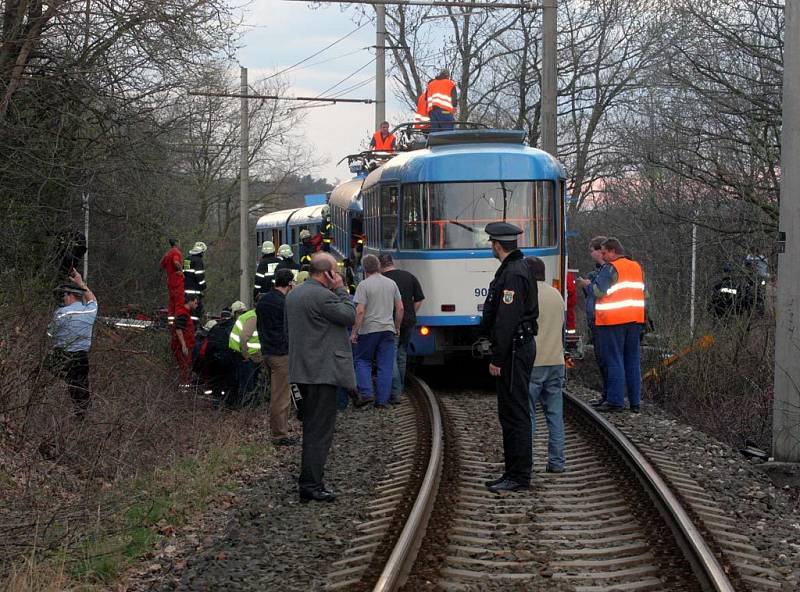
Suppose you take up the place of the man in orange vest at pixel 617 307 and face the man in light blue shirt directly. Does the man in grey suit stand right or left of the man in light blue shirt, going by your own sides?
left

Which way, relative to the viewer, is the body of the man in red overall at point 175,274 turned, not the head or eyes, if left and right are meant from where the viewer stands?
facing to the right of the viewer

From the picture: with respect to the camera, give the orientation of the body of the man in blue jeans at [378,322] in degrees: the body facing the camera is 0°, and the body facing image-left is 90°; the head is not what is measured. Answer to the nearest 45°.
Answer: approximately 180°

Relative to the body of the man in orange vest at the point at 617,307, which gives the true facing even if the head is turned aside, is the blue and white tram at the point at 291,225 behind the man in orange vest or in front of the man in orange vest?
in front

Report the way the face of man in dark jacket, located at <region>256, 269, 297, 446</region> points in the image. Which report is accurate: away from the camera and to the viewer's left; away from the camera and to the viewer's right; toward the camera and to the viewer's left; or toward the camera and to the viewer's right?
away from the camera and to the viewer's right

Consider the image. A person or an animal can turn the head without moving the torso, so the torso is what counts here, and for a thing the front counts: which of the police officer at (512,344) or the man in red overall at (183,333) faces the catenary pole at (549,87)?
the man in red overall

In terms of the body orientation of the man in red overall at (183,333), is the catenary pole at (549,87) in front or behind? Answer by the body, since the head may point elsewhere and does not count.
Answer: in front

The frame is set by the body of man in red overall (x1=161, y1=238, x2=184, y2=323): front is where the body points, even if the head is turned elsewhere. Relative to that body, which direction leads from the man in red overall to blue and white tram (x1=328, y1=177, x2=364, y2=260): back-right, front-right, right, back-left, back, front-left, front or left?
front-left

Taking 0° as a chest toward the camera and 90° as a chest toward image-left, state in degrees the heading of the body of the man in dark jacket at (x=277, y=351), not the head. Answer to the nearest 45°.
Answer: approximately 225°

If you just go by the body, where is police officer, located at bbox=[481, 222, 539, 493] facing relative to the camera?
to the viewer's left

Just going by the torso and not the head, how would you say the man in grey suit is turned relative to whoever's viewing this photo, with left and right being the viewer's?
facing away from the viewer and to the right of the viewer

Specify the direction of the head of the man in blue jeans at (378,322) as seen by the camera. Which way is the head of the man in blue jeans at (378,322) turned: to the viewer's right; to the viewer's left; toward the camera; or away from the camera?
away from the camera

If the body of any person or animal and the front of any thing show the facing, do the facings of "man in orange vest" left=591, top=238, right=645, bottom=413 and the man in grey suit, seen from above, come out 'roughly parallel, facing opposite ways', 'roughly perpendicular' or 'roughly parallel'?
roughly perpendicular
